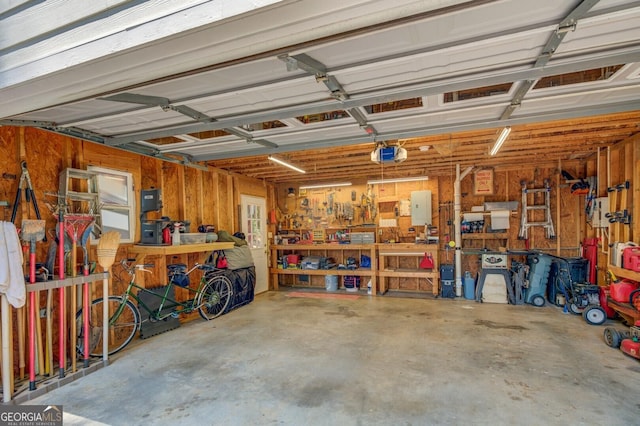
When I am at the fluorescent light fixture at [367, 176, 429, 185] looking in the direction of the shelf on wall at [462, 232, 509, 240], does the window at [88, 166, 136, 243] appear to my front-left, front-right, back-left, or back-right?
back-right

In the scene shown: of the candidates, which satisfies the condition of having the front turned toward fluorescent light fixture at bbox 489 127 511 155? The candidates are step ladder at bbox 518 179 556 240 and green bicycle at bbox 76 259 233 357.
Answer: the step ladder

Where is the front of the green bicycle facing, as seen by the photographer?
facing the viewer and to the left of the viewer

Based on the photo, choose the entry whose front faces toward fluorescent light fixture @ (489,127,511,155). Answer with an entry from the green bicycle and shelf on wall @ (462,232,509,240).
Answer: the shelf on wall

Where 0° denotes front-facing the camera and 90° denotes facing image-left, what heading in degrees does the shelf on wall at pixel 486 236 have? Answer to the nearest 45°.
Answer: approximately 0°

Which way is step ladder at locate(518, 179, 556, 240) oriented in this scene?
toward the camera

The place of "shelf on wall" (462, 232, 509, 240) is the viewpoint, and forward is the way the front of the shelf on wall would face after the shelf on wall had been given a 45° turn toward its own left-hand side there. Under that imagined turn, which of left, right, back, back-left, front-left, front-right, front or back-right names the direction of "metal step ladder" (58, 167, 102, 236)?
right

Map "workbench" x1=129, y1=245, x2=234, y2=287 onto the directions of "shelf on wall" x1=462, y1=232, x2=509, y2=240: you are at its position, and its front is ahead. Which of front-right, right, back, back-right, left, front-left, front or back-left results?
front-right

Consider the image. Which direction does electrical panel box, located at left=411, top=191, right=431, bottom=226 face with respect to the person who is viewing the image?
facing the viewer

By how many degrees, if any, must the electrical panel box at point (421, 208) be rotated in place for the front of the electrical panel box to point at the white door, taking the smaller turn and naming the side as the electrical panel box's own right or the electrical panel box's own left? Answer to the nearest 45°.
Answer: approximately 90° to the electrical panel box's own right

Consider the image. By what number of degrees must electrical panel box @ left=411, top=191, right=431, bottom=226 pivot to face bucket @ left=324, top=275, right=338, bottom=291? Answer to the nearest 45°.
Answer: approximately 90° to its right

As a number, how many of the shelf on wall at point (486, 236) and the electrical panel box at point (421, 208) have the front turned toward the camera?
2

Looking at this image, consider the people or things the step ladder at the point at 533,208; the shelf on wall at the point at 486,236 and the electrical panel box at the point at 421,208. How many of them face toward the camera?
3
